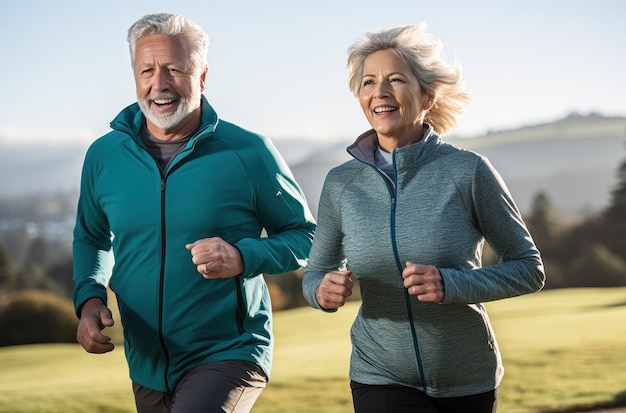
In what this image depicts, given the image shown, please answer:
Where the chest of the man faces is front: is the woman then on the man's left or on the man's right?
on the man's left

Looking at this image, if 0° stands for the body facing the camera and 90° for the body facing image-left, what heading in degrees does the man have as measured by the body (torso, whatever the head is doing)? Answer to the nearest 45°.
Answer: approximately 45°

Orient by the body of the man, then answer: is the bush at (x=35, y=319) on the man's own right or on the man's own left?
on the man's own right

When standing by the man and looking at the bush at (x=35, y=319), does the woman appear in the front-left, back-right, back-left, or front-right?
back-right
